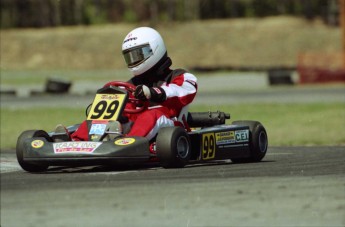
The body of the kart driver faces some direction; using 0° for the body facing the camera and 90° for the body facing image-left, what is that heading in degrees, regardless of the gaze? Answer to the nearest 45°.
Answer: approximately 45°
